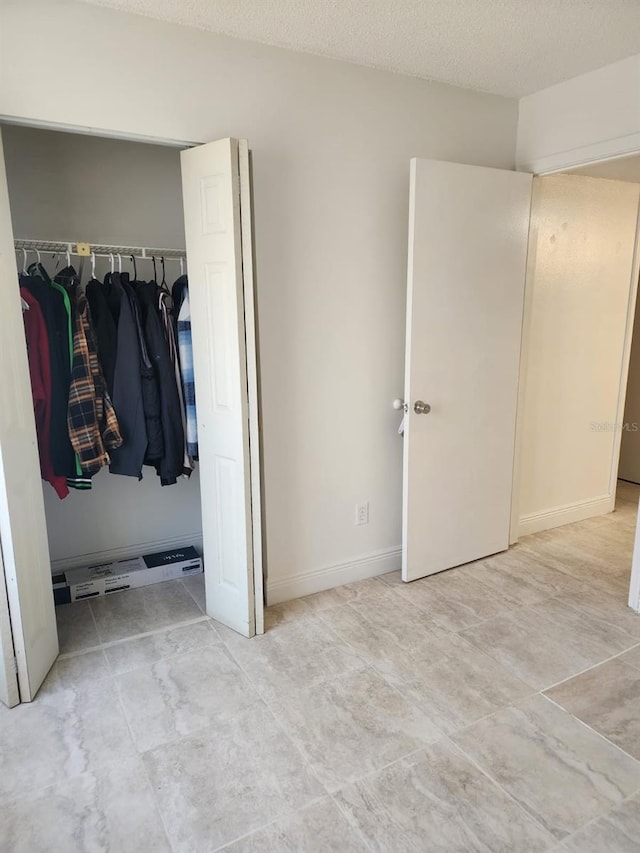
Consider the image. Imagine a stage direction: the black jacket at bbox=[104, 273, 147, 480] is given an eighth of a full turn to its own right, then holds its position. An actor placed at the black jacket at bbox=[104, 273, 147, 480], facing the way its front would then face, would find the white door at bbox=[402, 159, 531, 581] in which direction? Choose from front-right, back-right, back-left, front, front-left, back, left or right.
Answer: back-right

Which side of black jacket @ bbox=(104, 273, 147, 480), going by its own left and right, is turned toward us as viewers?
left
